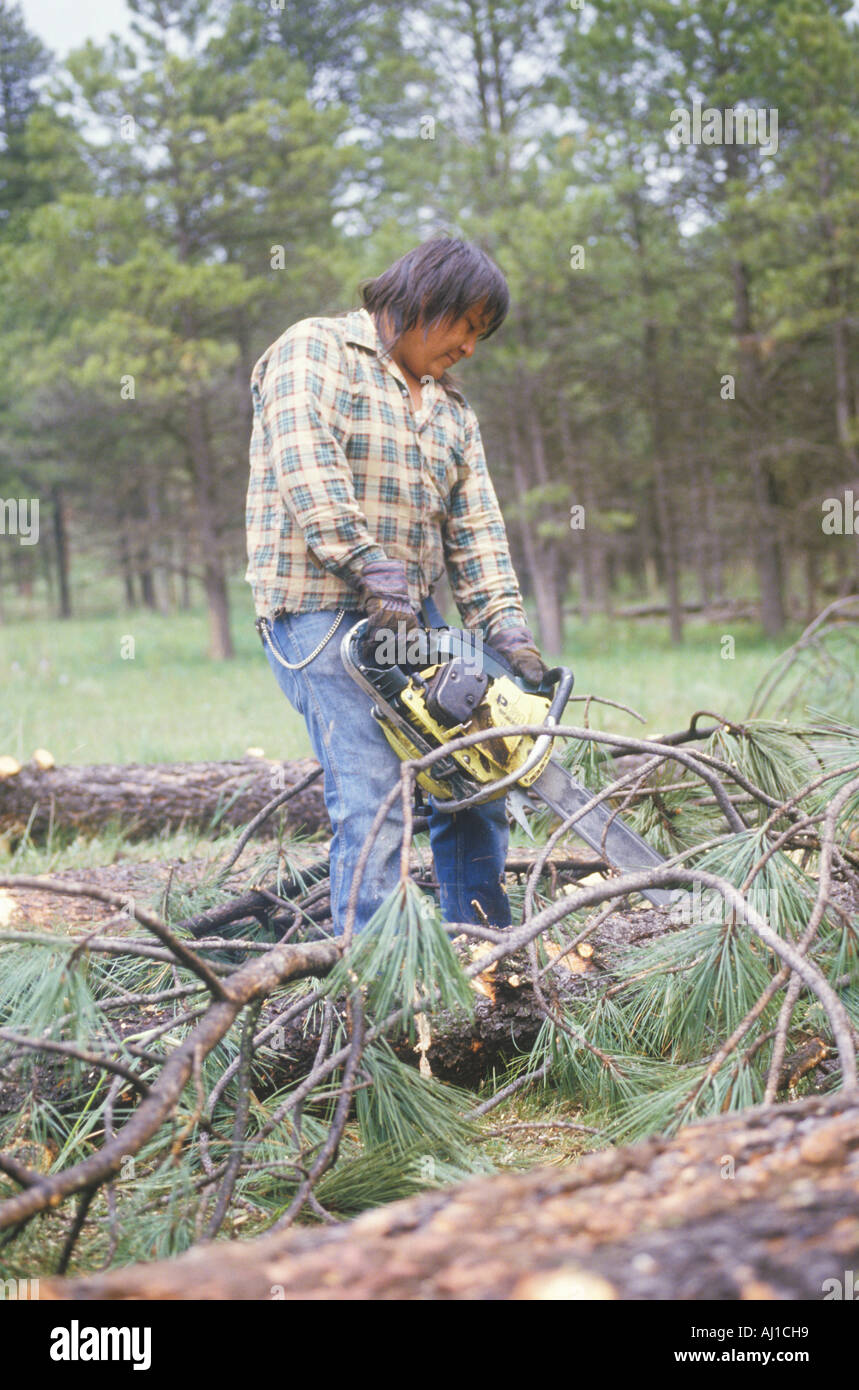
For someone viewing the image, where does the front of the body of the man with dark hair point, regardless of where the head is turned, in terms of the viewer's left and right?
facing the viewer and to the right of the viewer

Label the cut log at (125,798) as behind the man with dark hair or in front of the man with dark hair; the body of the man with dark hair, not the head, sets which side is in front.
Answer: behind

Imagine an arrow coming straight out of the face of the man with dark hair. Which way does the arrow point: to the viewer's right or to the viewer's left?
to the viewer's right
